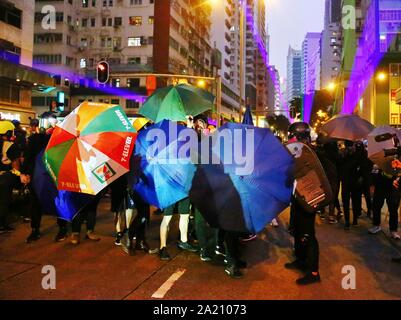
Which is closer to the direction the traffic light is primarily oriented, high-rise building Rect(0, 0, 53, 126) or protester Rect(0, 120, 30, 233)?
the protester

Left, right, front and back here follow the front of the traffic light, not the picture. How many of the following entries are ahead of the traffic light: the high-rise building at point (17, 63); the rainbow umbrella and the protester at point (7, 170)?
2

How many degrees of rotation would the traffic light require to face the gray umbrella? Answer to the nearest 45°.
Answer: approximately 45° to its left

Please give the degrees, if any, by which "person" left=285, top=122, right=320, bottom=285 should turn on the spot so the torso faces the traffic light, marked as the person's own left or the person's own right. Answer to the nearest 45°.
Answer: approximately 45° to the person's own right

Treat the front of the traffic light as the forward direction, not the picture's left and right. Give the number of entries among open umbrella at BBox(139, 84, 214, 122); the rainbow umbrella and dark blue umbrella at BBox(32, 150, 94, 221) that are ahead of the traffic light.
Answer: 3

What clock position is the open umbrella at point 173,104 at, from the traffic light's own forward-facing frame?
The open umbrella is roughly at 12 o'clock from the traffic light.

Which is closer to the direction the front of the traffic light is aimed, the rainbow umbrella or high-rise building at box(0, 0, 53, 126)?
the rainbow umbrella

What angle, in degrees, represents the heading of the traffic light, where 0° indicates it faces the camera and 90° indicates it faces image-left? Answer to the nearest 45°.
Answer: approximately 0°

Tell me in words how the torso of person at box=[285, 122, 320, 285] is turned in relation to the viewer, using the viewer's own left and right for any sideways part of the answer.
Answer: facing to the left of the viewer

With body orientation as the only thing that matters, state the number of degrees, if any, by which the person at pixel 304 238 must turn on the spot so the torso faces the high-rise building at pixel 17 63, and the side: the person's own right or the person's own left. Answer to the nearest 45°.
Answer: approximately 45° to the person's own right
